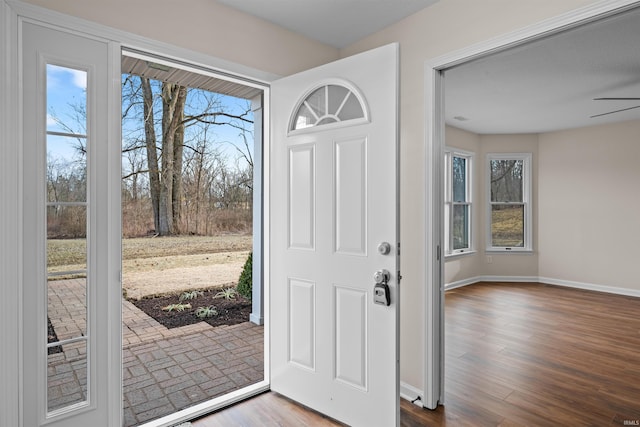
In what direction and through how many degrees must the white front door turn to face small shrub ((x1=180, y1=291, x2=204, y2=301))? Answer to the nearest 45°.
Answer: approximately 90° to its right

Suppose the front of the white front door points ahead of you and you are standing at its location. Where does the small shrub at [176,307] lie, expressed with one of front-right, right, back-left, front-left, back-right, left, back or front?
right

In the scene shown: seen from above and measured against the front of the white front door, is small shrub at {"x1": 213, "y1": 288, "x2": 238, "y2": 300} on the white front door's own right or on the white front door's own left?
on the white front door's own right

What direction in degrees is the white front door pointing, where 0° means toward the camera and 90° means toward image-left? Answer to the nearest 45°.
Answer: approximately 45°

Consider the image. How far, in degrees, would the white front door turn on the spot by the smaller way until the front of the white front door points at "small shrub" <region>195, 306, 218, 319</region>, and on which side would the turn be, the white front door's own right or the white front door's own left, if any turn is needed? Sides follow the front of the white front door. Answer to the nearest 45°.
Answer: approximately 90° to the white front door's own right

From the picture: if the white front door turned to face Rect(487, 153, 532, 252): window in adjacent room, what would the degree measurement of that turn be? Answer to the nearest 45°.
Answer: approximately 180°

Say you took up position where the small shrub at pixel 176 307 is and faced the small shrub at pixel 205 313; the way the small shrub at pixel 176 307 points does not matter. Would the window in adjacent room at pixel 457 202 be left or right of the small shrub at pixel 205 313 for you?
left

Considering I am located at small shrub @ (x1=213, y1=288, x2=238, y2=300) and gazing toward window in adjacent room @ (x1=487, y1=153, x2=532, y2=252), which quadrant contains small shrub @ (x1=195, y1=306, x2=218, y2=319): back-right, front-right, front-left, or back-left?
back-right
